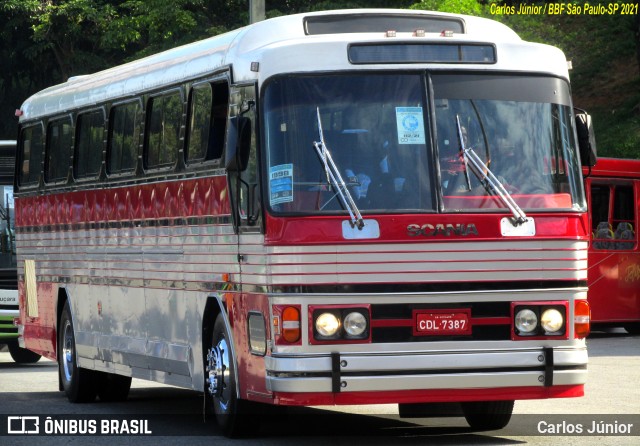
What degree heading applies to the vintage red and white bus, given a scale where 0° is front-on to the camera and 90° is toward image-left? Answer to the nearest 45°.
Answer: approximately 315°

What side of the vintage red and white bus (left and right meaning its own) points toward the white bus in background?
back

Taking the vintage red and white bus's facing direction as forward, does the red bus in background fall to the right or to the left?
on its left
